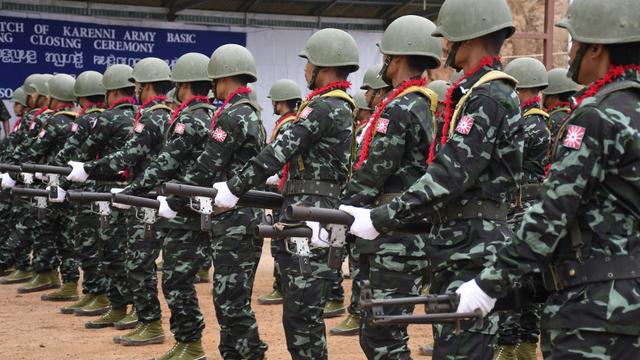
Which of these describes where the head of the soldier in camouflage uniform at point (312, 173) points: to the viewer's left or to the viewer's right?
to the viewer's left

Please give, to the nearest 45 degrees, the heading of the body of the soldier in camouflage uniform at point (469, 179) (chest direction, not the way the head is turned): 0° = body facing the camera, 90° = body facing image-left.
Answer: approximately 90°

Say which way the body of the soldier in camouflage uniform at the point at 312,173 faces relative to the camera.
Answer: to the viewer's left

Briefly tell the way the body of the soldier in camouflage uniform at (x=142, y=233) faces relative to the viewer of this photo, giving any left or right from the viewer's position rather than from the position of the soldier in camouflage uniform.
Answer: facing to the left of the viewer

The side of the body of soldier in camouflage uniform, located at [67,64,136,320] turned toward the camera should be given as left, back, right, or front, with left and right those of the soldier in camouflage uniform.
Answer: left

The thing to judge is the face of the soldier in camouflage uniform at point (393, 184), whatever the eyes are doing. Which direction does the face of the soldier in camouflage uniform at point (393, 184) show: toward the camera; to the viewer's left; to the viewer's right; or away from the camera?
to the viewer's left

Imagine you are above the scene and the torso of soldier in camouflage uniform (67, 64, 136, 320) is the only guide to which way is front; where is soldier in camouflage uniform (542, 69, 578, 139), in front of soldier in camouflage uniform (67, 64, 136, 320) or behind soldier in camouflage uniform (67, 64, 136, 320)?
behind

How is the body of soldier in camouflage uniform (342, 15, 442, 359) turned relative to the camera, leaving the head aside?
to the viewer's left
